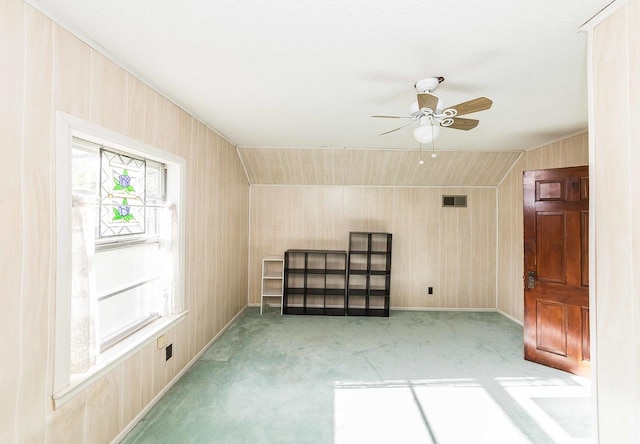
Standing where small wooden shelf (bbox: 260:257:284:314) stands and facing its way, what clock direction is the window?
The window is roughly at 1 o'clock from the small wooden shelf.

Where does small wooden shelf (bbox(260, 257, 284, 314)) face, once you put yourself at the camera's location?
facing the viewer

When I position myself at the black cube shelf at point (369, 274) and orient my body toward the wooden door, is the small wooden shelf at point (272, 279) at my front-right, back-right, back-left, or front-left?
back-right

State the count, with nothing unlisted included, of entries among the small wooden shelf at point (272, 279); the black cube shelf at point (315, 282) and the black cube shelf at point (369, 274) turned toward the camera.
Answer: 3

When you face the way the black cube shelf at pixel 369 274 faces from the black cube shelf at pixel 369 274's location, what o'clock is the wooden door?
The wooden door is roughly at 10 o'clock from the black cube shelf.

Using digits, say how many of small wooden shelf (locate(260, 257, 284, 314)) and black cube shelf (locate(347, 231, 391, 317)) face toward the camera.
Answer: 2

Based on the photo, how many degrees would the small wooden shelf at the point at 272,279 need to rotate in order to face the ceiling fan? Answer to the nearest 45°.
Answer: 0° — it already faces it

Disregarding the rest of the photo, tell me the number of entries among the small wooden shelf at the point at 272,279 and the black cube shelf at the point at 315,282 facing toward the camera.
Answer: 2

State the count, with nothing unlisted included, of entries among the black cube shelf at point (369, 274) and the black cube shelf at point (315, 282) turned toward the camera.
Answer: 2

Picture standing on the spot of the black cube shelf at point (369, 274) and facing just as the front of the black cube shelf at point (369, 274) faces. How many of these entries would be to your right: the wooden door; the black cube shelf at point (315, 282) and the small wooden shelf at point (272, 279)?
2

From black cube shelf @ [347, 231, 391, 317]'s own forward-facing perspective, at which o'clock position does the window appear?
The window is roughly at 1 o'clock from the black cube shelf.

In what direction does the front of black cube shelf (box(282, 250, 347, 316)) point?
toward the camera

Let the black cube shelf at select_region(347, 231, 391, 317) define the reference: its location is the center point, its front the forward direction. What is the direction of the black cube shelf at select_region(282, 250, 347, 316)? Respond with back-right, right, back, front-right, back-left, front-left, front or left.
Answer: right

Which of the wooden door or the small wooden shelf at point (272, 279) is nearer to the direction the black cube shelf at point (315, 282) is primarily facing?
the wooden door

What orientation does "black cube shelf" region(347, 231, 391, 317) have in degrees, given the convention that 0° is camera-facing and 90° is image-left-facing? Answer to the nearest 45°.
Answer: approximately 0°
